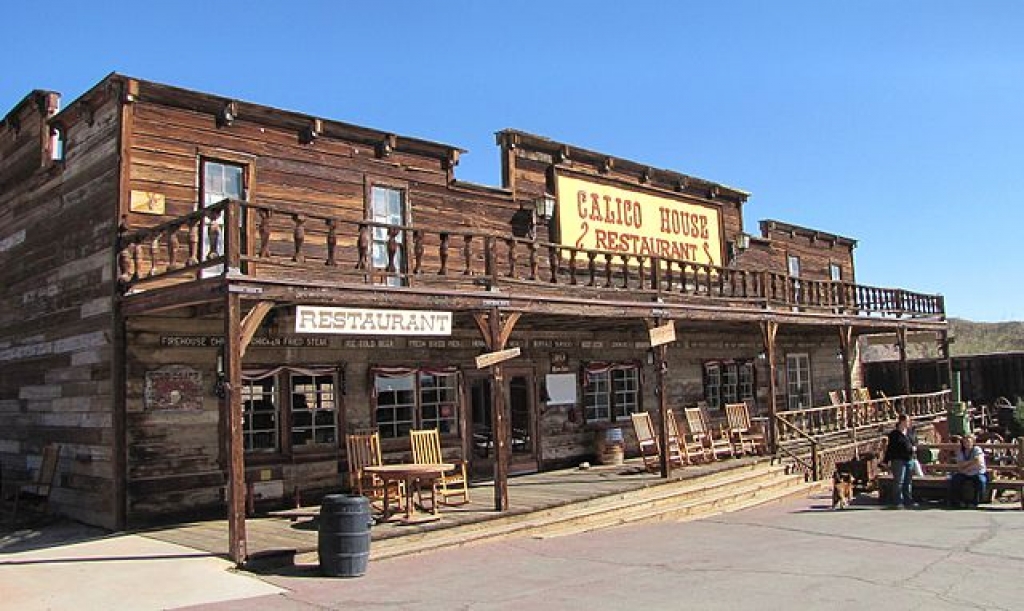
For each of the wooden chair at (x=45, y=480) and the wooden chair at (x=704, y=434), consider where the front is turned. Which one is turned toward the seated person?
the wooden chair at (x=704, y=434)

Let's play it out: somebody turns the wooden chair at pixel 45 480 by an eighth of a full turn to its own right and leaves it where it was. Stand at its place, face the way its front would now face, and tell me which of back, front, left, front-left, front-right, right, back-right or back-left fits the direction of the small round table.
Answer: back-left

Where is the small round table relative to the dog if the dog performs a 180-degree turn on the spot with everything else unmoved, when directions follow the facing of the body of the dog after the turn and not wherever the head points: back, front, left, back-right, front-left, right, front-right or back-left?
back-left

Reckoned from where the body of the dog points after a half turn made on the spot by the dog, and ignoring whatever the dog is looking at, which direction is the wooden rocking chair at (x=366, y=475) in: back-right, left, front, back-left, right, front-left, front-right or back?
back-left

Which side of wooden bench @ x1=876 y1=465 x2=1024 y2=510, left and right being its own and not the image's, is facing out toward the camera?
front

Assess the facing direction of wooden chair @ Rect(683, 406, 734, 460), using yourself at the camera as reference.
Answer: facing the viewer and to the right of the viewer

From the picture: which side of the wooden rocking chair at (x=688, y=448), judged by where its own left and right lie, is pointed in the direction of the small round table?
right

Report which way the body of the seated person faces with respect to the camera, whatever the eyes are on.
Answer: toward the camera

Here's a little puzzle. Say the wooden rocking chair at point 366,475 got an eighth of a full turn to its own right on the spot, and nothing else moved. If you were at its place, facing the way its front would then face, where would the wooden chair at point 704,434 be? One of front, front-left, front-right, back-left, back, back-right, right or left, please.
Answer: back-left

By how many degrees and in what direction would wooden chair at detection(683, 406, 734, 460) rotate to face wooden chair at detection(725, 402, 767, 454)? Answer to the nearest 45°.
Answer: approximately 90° to its left
